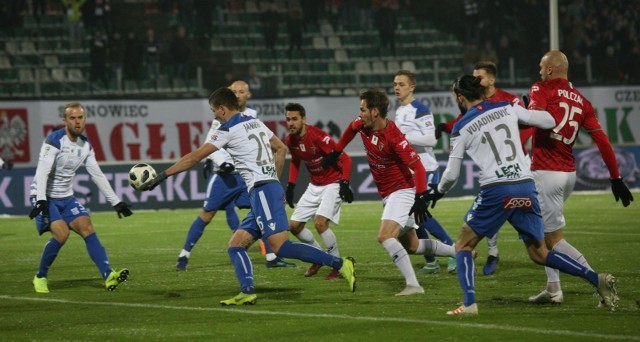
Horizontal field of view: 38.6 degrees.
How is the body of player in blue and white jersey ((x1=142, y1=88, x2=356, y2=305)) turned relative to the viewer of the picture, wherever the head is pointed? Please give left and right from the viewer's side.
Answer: facing away from the viewer and to the left of the viewer

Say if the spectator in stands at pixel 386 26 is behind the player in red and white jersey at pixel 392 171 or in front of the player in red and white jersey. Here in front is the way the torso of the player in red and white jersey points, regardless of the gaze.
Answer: behind

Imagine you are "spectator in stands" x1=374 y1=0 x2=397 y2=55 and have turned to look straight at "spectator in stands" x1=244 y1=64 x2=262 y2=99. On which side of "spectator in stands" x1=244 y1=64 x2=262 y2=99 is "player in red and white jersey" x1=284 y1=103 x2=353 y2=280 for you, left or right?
left

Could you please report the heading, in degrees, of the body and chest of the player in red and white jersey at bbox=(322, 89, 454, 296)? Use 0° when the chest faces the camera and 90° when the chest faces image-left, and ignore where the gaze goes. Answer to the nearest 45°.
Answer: approximately 45°

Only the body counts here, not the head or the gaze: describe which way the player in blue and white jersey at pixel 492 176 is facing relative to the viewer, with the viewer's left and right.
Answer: facing away from the viewer and to the left of the viewer

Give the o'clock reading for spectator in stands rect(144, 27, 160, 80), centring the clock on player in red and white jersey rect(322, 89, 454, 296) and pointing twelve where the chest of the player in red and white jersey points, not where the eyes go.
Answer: The spectator in stands is roughly at 4 o'clock from the player in red and white jersey.
